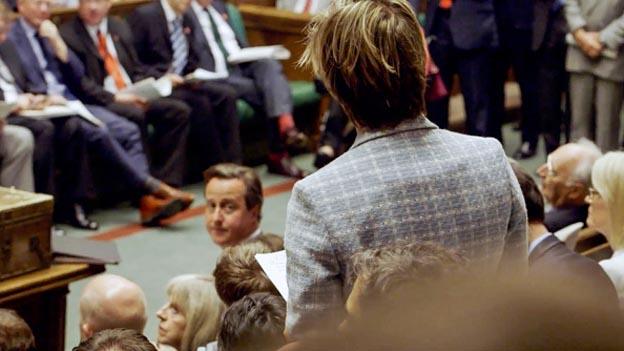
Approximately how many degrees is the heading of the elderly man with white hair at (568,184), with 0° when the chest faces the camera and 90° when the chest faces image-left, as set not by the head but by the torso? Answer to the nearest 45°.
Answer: approximately 90°

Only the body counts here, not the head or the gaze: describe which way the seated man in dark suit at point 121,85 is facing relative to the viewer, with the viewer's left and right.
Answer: facing the viewer and to the right of the viewer

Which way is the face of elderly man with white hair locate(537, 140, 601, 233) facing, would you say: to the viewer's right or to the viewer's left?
to the viewer's left

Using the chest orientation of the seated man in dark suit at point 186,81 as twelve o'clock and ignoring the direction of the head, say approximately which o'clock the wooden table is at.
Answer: The wooden table is roughly at 2 o'clock from the seated man in dark suit.

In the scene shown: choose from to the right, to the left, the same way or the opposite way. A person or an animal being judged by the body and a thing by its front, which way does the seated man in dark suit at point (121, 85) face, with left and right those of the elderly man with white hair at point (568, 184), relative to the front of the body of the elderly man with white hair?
the opposite way

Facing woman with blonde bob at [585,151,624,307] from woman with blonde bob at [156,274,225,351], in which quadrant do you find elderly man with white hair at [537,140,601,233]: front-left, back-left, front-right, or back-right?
front-left

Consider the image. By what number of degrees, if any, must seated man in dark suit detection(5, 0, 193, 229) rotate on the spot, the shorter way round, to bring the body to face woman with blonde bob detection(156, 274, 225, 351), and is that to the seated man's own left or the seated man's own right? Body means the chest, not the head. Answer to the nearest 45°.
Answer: approximately 45° to the seated man's own right

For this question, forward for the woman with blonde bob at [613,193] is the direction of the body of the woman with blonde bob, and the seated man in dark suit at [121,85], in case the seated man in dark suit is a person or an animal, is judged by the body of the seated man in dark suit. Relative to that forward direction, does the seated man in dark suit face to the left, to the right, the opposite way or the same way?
the opposite way

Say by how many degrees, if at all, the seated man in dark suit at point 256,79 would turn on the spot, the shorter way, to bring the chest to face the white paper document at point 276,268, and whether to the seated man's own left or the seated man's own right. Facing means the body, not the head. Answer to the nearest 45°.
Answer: approximately 45° to the seated man's own right

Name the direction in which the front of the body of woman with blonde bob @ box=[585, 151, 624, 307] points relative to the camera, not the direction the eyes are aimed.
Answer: to the viewer's left

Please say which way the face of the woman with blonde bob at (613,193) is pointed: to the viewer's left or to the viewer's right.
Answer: to the viewer's left

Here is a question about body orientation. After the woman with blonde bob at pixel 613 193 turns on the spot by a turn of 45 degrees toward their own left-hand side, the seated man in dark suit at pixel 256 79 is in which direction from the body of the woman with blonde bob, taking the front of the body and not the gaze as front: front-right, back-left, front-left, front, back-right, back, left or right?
right

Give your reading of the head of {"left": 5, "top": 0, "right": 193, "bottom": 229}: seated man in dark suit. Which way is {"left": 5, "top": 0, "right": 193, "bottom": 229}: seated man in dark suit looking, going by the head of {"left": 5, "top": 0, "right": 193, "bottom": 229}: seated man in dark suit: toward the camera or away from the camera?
toward the camera
